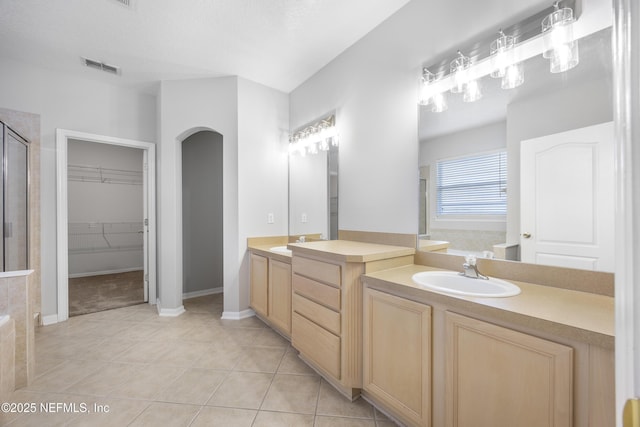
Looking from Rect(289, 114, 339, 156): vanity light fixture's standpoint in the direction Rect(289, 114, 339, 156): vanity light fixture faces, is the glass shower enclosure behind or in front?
in front

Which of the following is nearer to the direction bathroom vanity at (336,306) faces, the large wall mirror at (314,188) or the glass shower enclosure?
the glass shower enclosure

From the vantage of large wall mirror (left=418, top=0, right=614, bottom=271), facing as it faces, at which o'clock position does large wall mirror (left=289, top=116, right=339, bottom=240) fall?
large wall mirror (left=289, top=116, right=339, bottom=240) is roughly at 2 o'clock from large wall mirror (left=418, top=0, right=614, bottom=271).

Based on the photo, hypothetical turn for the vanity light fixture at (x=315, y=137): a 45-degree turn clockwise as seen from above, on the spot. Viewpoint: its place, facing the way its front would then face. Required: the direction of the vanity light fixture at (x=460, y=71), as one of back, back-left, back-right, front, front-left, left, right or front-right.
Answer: back-left

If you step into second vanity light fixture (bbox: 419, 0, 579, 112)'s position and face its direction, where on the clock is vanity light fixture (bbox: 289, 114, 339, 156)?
The vanity light fixture is roughly at 2 o'clock from the second vanity light fixture.

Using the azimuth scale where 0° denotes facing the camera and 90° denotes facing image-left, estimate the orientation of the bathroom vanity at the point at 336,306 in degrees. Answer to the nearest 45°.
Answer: approximately 45°

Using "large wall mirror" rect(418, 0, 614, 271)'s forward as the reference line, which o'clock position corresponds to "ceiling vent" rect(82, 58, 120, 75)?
The ceiling vent is roughly at 1 o'clock from the large wall mirror.

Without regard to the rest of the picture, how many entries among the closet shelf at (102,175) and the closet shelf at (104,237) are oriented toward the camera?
2

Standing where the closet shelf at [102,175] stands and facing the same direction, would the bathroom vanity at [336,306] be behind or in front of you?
in front

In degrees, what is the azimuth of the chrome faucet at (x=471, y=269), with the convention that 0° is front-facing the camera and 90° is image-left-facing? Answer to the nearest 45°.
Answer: approximately 45°

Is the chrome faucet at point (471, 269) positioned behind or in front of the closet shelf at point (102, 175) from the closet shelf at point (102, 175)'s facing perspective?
in front
